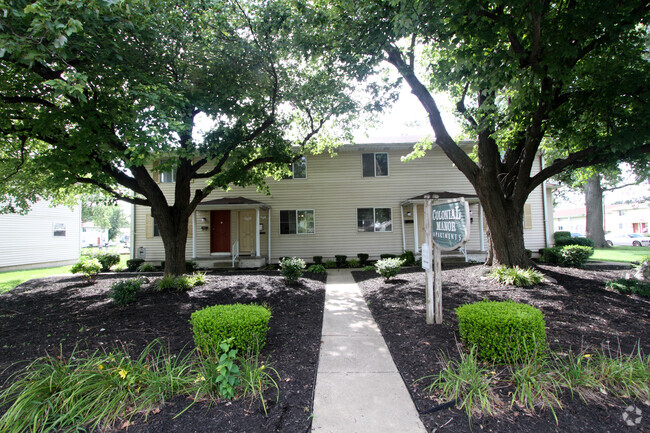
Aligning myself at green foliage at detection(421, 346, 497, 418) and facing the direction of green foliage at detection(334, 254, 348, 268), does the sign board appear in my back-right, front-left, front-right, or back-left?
front-right

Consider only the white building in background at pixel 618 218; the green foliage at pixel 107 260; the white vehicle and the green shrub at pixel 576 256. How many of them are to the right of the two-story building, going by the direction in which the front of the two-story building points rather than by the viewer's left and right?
1

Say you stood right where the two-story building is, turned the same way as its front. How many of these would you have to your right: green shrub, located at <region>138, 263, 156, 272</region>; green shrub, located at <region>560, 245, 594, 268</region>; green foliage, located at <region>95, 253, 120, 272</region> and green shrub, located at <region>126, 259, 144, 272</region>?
3

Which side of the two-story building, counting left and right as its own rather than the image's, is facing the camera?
front

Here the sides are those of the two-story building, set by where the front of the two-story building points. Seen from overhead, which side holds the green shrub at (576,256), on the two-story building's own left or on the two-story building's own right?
on the two-story building's own left

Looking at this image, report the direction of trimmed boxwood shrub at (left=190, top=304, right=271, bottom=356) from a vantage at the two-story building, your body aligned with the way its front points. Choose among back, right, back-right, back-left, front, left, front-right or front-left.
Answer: front

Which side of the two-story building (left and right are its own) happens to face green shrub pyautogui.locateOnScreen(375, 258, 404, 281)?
front

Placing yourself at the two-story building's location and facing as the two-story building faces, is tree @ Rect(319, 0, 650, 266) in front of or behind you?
in front

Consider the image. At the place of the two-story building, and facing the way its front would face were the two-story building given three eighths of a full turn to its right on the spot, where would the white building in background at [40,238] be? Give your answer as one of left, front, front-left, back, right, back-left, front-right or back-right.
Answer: front-left

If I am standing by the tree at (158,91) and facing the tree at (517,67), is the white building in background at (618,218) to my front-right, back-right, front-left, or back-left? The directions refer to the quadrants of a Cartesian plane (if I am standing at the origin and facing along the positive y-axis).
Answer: front-left

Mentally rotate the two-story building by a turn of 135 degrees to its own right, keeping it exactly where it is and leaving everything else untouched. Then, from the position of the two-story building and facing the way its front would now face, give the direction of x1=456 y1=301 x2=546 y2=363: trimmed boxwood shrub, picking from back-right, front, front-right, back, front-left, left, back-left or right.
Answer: back-left

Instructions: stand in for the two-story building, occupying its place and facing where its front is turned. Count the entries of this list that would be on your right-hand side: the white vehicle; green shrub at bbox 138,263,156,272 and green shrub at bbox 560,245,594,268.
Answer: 1

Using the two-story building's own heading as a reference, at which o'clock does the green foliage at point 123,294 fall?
The green foliage is roughly at 1 o'clock from the two-story building.

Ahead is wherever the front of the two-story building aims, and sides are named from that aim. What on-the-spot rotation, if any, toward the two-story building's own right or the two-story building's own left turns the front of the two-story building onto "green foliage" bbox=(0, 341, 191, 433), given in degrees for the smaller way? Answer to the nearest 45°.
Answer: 0° — it already faces it

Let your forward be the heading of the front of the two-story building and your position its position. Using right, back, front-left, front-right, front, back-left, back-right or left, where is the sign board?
front

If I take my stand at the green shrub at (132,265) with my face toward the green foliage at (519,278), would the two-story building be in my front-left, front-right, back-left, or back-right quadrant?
front-left
